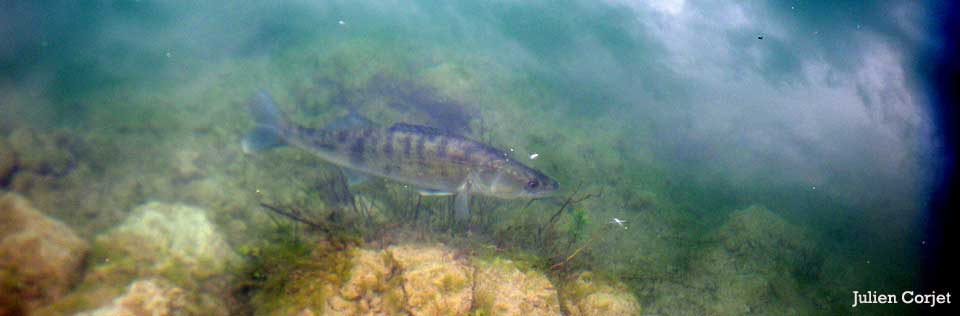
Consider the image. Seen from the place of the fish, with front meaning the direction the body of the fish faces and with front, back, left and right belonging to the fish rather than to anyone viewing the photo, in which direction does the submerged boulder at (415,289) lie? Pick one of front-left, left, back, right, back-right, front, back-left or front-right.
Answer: right

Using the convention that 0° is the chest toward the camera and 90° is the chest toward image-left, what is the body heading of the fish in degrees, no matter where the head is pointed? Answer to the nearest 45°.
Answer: approximately 270°

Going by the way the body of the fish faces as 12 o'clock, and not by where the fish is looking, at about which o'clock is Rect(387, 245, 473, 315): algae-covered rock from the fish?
The algae-covered rock is roughly at 3 o'clock from the fish.

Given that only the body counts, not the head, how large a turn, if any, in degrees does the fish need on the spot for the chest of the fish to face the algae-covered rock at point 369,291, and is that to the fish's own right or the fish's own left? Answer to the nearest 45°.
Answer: approximately 90° to the fish's own right

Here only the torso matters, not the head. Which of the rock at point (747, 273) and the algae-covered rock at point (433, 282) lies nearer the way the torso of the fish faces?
the rock
